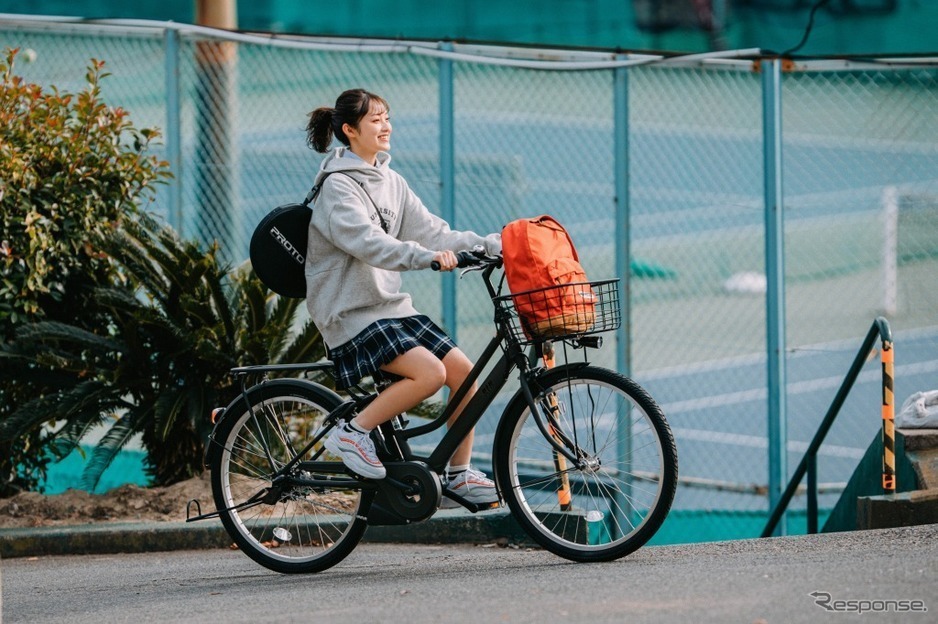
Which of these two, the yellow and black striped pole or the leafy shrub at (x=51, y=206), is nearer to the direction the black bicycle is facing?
the yellow and black striped pole

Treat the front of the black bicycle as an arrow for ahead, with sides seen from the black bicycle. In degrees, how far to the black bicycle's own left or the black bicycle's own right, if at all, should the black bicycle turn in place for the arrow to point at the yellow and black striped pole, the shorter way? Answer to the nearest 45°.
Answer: approximately 45° to the black bicycle's own left

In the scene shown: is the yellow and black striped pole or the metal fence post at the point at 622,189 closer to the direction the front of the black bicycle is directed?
the yellow and black striped pole

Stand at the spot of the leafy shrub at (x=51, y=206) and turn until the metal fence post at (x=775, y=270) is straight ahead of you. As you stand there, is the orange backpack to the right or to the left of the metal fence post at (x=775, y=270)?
right

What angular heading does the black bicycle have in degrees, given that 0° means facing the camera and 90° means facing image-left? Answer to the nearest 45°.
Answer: approximately 270°

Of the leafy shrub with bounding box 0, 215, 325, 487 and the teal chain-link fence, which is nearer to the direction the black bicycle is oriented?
the teal chain-link fence

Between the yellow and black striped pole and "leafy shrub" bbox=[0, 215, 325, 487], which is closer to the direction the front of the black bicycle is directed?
the yellow and black striped pole

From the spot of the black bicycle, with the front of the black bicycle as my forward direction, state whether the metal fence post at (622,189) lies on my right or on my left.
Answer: on my left

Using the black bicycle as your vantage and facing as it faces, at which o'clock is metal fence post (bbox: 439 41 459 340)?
The metal fence post is roughly at 9 o'clock from the black bicycle.

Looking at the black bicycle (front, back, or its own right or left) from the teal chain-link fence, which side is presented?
left
